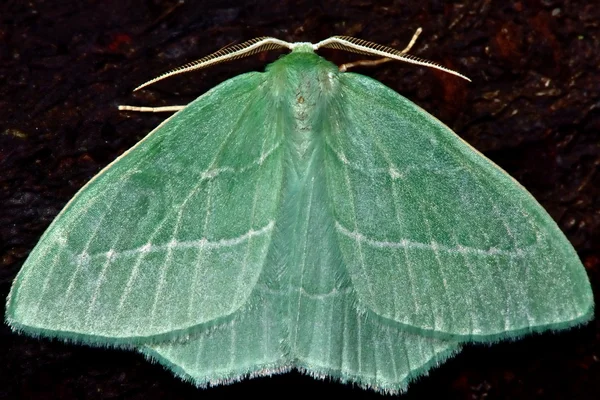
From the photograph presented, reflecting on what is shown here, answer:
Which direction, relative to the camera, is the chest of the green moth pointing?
away from the camera
